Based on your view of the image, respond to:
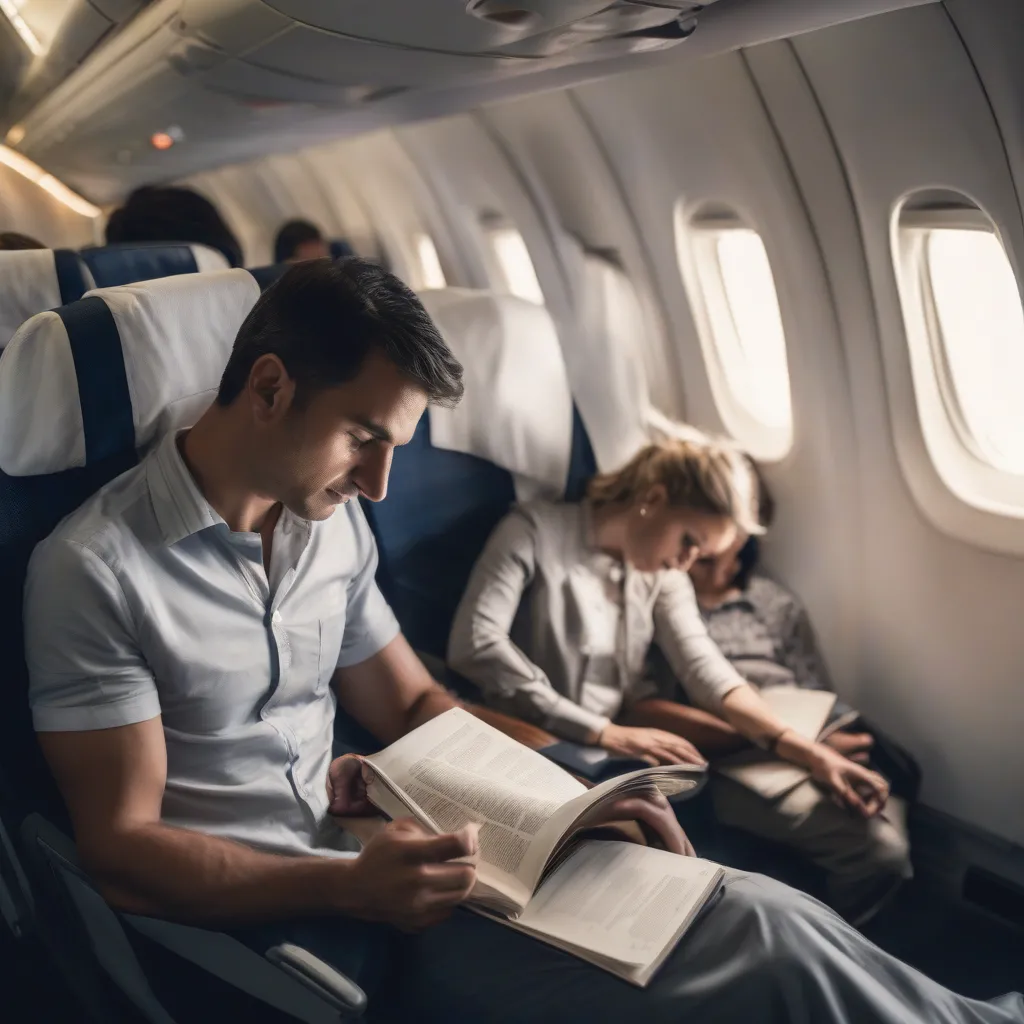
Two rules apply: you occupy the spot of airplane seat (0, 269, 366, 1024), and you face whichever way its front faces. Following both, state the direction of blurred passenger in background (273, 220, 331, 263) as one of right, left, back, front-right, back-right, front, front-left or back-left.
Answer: back-left

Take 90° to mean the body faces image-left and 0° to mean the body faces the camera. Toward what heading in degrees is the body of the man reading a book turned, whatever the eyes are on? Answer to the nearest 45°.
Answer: approximately 315°

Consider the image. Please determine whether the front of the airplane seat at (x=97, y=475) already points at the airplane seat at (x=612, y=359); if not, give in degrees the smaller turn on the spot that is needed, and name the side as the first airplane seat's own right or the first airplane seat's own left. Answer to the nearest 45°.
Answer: approximately 90° to the first airplane seat's own left

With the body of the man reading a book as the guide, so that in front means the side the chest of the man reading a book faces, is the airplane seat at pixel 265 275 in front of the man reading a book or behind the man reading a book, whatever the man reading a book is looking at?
behind

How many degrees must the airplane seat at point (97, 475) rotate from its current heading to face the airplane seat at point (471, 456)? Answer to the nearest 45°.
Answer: approximately 90° to its left

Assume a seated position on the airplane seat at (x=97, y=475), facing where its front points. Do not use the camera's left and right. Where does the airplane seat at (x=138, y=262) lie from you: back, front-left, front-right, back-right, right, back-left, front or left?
back-left

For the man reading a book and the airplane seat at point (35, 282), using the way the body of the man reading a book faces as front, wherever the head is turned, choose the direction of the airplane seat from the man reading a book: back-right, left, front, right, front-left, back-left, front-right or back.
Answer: back
